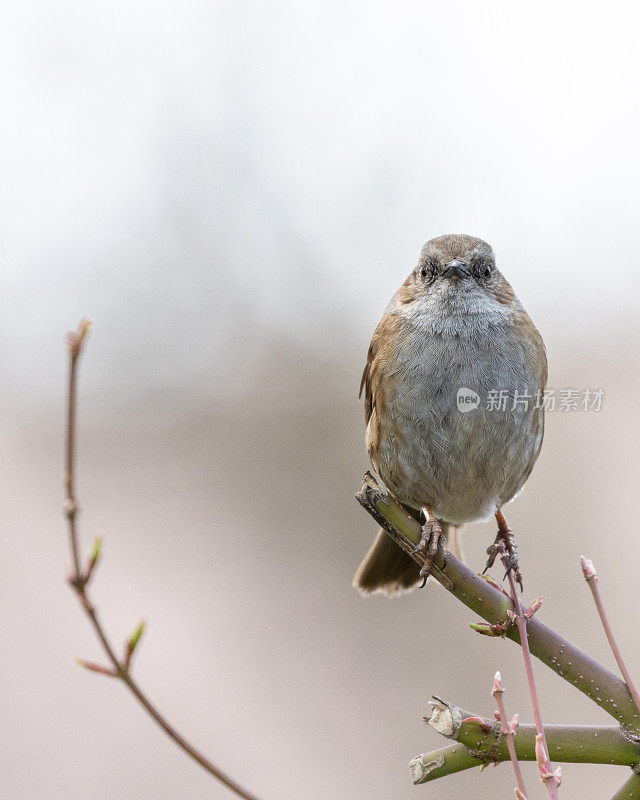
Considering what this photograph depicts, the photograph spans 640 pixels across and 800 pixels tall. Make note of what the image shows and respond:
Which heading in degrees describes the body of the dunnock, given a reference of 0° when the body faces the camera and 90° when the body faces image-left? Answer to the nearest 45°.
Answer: approximately 0°
